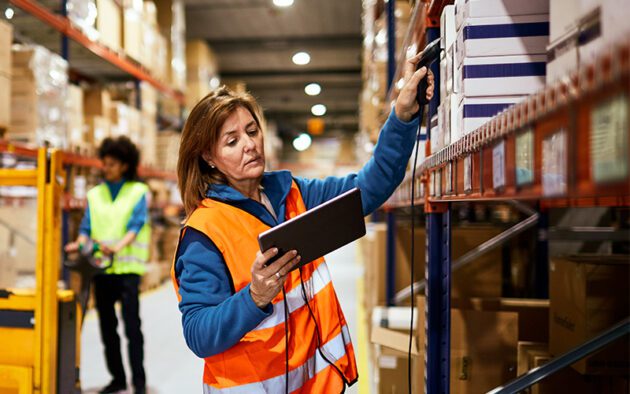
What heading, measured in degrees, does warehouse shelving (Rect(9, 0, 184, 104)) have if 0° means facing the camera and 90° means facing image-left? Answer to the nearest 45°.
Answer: approximately 315°

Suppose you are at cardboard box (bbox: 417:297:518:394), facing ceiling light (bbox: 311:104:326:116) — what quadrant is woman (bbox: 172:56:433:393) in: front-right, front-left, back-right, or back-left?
back-left

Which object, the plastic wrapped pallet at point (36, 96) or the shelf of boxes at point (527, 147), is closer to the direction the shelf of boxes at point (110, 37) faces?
the shelf of boxes

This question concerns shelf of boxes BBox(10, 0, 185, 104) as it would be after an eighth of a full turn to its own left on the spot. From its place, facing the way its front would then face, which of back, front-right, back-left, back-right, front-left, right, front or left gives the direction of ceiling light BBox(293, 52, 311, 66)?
front-left

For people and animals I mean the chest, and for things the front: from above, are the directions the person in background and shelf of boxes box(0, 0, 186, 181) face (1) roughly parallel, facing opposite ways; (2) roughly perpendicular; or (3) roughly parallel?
roughly perpendicular

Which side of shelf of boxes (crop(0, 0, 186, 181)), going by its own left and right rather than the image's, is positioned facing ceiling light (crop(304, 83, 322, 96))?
left

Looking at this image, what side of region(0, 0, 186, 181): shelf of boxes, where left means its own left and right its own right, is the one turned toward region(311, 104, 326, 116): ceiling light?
left

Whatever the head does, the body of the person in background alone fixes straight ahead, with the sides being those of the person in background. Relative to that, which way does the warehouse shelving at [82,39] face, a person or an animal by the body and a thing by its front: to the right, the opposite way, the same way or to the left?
to the left
